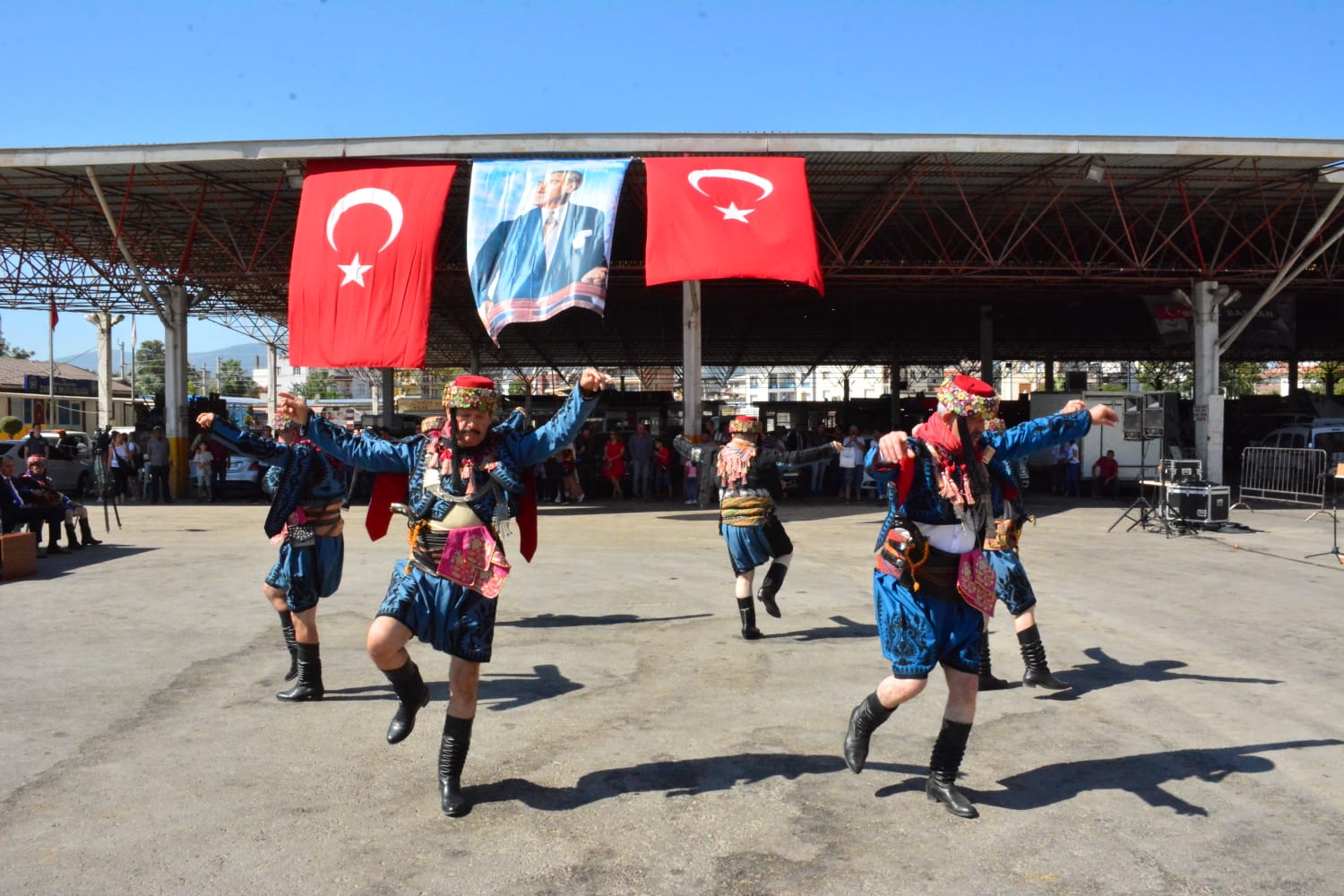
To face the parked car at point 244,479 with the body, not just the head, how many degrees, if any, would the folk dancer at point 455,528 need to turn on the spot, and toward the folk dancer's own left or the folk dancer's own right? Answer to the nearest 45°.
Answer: approximately 180°

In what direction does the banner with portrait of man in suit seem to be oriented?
toward the camera

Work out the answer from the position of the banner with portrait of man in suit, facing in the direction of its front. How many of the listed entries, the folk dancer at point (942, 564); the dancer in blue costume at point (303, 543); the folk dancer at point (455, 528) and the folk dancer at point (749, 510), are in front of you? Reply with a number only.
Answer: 4

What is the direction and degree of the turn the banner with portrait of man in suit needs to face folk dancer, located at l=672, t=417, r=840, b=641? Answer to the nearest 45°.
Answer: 0° — it already faces them

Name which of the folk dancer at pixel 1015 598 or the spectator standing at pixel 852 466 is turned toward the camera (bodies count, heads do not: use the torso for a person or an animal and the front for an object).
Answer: the spectator standing

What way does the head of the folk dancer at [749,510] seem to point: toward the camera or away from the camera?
away from the camera

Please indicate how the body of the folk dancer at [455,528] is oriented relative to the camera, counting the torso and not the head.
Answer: toward the camera

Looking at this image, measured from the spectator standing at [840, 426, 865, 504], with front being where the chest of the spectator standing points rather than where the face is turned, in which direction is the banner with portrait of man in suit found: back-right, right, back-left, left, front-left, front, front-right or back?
front-right

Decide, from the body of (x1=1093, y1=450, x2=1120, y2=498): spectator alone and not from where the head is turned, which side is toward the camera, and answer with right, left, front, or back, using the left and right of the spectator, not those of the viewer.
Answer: front

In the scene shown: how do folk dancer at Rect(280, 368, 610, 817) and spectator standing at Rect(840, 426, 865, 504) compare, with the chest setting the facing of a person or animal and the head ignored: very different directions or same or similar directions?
same or similar directions
